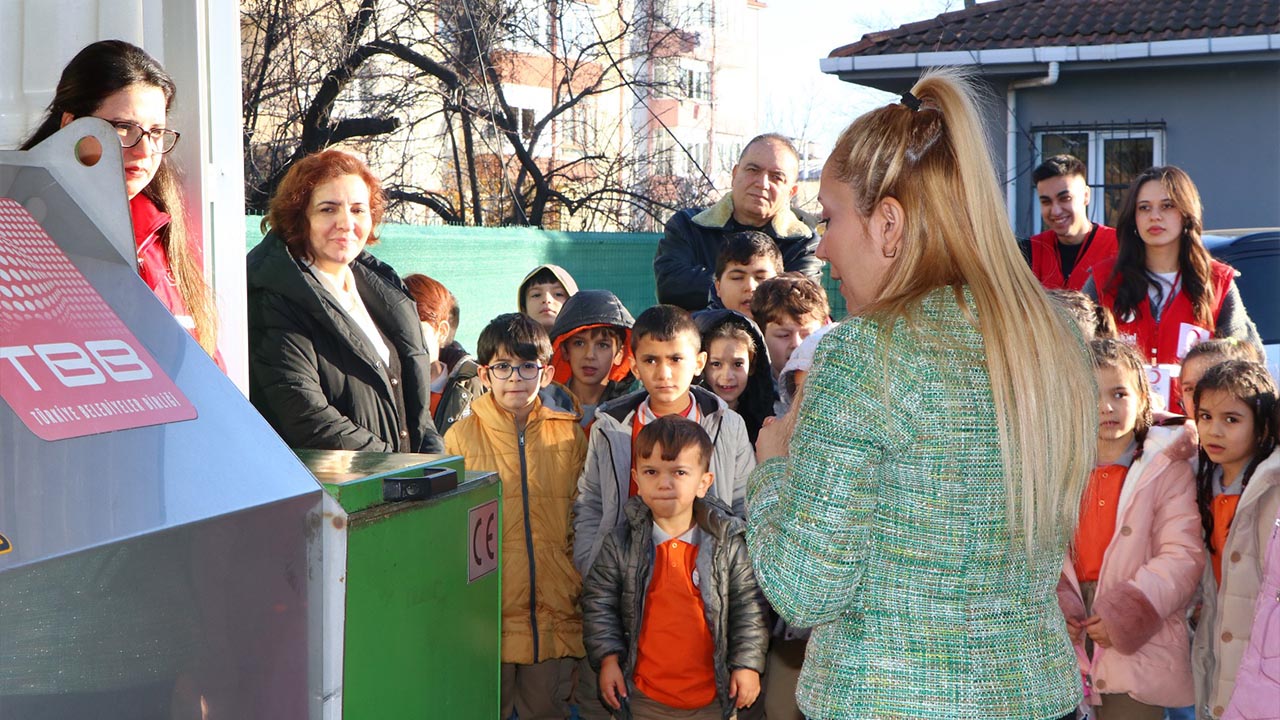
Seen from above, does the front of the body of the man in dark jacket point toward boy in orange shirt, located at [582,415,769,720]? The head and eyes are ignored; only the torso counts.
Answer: yes

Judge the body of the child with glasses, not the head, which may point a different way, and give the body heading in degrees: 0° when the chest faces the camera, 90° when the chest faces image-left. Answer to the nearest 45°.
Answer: approximately 0°

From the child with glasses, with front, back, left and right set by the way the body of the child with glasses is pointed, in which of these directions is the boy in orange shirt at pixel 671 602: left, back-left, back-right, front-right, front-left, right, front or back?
front-left

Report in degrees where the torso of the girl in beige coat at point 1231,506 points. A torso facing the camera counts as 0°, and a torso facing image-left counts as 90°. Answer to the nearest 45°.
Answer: approximately 45°

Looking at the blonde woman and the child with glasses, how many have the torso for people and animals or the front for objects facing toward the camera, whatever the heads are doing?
1

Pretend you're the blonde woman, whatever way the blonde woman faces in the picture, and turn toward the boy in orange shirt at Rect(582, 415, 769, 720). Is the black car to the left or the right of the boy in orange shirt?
right

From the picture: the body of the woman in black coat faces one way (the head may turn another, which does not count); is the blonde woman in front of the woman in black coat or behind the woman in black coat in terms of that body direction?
in front

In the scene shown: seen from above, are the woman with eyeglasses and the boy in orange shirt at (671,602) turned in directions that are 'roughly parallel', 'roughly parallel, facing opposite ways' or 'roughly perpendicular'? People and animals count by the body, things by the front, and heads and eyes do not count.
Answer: roughly perpendicular

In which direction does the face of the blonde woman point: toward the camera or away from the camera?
away from the camera
